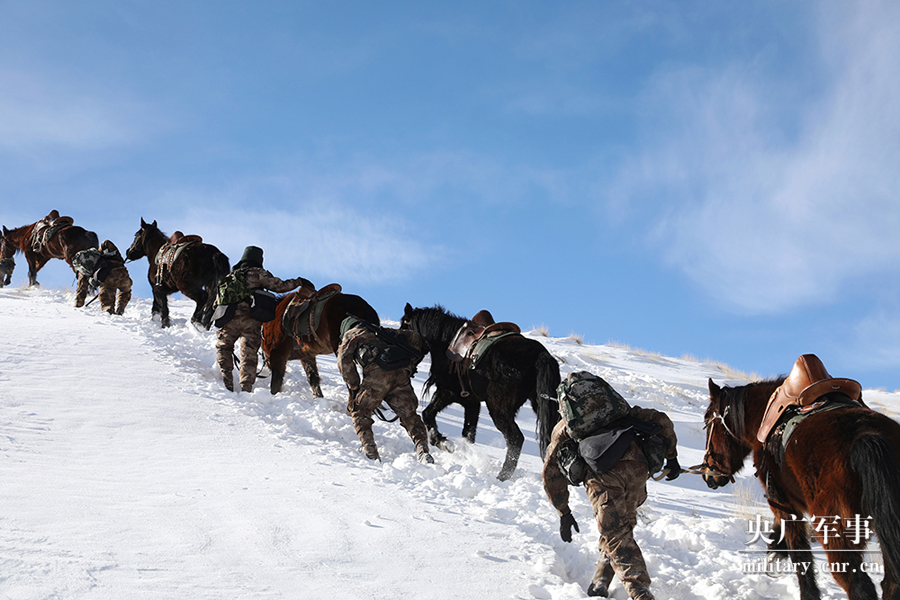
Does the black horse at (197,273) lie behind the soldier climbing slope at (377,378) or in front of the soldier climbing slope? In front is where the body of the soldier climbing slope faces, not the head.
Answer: in front

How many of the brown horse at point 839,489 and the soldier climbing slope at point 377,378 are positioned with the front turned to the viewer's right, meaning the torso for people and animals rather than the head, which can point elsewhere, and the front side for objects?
0

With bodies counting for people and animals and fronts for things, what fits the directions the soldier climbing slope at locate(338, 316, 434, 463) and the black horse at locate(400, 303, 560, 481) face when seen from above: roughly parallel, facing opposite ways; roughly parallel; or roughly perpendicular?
roughly parallel

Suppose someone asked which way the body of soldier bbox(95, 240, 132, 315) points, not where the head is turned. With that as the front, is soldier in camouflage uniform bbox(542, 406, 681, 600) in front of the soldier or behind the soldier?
behind

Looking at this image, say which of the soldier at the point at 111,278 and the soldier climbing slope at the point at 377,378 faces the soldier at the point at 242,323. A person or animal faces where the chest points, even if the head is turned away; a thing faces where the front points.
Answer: the soldier climbing slope

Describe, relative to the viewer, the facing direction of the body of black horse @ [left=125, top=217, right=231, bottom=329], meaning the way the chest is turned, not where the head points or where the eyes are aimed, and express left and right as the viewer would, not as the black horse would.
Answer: facing away from the viewer and to the left of the viewer

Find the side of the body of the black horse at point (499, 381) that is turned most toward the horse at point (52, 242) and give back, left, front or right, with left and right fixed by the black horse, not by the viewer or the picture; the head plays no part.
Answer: front

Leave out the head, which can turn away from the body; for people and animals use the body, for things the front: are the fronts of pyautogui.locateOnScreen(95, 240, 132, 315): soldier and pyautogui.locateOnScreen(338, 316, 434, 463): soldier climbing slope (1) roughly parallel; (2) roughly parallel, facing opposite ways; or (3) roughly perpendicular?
roughly parallel

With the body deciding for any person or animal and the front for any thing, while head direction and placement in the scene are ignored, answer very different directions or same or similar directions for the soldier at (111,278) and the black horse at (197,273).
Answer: same or similar directions

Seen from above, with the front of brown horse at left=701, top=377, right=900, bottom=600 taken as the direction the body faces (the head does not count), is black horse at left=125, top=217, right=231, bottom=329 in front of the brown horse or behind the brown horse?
in front

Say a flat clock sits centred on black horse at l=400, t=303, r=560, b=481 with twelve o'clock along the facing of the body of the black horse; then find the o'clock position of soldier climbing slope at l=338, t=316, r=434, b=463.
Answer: The soldier climbing slope is roughly at 10 o'clock from the black horse.

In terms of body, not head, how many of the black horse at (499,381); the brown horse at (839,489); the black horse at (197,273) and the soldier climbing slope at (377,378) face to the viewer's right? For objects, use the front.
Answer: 0

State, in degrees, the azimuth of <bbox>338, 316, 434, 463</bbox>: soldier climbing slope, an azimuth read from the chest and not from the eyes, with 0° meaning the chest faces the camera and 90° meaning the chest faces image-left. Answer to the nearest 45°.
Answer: approximately 135°

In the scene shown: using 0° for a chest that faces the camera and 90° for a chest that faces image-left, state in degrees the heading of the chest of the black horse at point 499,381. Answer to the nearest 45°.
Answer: approximately 135°

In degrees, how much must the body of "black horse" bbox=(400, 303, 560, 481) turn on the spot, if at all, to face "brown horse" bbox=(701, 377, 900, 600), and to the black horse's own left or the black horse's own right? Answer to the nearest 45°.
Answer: approximately 180°
